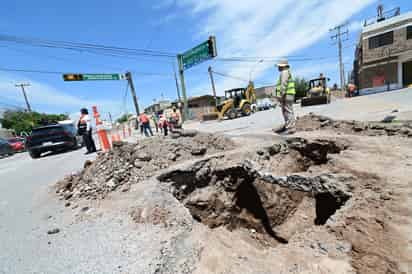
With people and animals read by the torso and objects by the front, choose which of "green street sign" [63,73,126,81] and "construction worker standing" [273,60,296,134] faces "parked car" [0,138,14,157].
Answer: the construction worker standing

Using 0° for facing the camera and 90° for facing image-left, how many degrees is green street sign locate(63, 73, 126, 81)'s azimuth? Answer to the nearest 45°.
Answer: approximately 0°

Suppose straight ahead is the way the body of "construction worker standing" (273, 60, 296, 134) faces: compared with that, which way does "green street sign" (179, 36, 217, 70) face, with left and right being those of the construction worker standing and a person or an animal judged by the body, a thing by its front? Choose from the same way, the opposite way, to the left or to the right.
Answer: to the left

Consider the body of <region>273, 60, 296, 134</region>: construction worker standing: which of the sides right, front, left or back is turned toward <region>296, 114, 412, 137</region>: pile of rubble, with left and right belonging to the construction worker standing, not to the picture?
back

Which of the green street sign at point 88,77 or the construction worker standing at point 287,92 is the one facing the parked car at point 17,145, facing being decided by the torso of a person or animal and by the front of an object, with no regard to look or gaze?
the construction worker standing

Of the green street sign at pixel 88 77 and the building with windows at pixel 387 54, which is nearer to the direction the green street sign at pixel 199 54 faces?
the green street sign

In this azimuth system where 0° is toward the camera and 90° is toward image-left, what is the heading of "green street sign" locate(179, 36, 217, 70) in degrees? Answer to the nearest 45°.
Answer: approximately 45°

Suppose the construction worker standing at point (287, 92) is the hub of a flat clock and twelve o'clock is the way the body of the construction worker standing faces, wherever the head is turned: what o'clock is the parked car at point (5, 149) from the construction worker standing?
The parked car is roughly at 12 o'clock from the construction worker standing.

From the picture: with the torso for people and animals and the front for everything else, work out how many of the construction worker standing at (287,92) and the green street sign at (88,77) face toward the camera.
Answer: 1

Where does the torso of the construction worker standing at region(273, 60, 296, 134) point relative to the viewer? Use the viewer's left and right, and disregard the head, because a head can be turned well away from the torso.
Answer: facing to the left of the viewer
